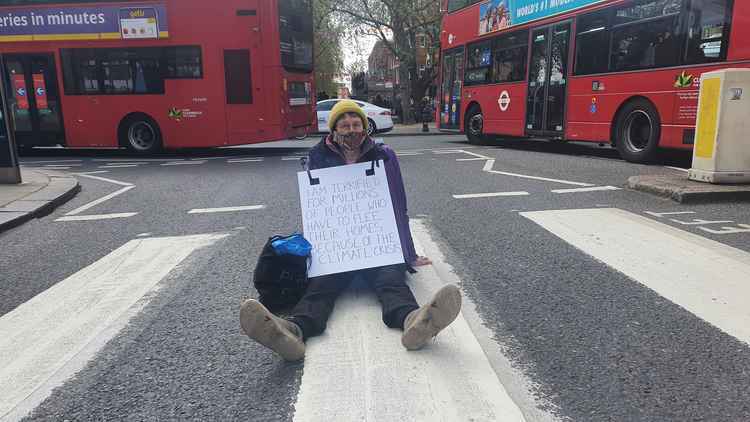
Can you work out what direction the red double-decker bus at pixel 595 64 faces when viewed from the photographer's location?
facing away from the viewer and to the left of the viewer

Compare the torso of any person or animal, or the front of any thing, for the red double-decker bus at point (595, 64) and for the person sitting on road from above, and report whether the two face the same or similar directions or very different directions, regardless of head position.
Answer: very different directions

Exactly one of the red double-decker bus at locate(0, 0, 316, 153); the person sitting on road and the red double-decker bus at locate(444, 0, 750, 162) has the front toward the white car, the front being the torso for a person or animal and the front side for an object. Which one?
the red double-decker bus at locate(444, 0, 750, 162)

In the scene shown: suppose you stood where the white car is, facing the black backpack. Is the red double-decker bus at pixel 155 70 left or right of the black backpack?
right

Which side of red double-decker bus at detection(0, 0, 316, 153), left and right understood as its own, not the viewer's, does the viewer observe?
left

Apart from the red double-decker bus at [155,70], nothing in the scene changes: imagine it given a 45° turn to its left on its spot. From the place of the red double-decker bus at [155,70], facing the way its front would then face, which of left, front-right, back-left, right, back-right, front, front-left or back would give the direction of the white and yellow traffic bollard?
left

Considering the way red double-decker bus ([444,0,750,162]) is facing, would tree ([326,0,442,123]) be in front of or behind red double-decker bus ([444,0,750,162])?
in front

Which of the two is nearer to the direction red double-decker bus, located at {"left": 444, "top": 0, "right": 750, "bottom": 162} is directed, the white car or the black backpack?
the white car

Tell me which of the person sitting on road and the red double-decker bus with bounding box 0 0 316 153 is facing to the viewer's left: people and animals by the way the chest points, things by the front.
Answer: the red double-decker bus

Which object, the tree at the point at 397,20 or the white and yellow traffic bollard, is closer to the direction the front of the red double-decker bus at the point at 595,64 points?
the tree

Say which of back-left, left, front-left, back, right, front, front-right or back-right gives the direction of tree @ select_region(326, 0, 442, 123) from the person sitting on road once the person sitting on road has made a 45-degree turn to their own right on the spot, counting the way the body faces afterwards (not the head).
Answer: back-right
